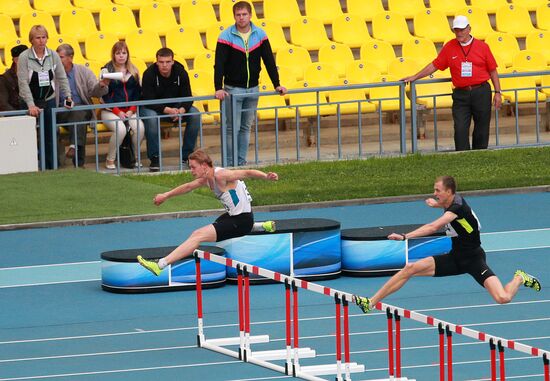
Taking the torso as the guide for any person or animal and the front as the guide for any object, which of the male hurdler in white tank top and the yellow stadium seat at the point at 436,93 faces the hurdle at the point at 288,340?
the yellow stadium seat

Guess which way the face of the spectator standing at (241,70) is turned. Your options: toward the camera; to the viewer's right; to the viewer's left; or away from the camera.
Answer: toward the camera

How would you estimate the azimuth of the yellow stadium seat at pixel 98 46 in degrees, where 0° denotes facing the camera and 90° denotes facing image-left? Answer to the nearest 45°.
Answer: approximately 0°

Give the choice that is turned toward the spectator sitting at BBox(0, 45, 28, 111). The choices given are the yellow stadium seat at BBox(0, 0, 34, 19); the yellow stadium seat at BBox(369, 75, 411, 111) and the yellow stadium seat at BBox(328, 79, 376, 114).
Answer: the yellow stadium seat at BBox(0, 0, 34, 19)

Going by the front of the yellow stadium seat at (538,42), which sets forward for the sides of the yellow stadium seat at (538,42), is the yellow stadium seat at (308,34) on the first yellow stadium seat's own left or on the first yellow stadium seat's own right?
on the first yellow stadium seat's own right

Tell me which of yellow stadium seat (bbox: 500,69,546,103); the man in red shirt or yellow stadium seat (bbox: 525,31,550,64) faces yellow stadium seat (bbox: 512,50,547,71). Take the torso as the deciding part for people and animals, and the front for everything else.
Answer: yellow stadium seat (bbox: 525,31,550,64)

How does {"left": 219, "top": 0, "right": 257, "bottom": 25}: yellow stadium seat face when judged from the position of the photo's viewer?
facing the viewer

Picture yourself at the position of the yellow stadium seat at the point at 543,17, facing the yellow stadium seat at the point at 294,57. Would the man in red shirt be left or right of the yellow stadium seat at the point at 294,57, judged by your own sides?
left

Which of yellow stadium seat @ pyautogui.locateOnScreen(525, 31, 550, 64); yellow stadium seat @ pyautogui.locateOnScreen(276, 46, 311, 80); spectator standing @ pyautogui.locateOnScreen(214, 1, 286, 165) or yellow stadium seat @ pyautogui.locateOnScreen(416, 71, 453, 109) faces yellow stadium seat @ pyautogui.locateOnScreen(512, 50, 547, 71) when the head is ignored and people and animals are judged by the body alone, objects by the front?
yellow stadium seat @ pyautogui.locateOnScreen(525, 31, 550, 64)

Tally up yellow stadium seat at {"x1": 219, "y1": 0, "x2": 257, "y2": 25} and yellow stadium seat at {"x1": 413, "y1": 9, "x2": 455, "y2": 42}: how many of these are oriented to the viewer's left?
0

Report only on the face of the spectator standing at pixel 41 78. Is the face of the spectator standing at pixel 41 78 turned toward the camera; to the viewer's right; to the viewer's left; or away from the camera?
toward the camera

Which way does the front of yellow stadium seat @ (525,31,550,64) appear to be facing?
toward the camera

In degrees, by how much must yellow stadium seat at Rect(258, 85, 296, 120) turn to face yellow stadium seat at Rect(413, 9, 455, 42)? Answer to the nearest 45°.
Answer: approximately 90° to its left

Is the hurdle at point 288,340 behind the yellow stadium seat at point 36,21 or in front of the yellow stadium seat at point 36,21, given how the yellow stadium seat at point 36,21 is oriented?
in front
